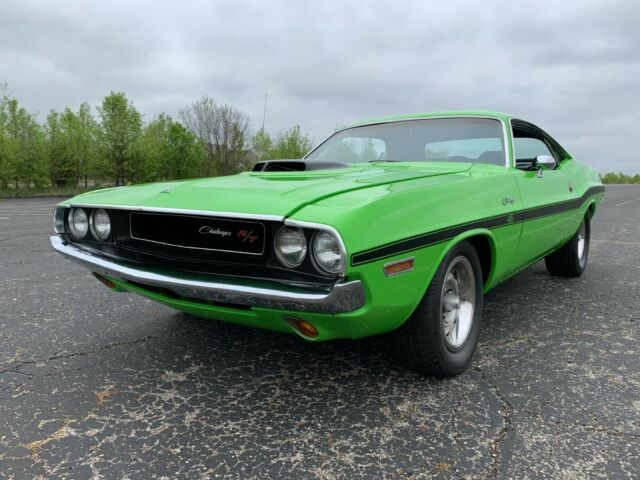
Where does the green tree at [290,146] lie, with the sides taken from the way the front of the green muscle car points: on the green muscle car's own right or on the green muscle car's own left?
on the green muscle car's own right

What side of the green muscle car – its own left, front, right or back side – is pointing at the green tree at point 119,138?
right

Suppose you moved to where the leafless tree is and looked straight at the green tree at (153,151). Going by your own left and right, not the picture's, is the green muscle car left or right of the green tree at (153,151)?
left

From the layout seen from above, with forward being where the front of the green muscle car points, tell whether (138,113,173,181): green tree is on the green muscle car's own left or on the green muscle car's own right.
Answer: on the green muscle car's own right

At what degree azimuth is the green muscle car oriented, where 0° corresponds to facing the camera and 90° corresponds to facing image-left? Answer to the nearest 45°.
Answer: approximately 45°

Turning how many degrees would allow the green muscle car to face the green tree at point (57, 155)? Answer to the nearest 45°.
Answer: approximately 90° to its right

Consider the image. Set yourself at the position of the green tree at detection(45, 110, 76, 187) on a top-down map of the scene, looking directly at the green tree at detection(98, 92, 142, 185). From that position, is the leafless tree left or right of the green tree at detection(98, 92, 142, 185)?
left

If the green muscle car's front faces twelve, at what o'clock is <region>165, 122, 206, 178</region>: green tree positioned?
The green tree is roughly at 4 o'clock from the green muscle car.

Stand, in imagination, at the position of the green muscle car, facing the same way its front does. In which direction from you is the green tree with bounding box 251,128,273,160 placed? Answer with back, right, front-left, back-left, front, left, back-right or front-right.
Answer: back-right

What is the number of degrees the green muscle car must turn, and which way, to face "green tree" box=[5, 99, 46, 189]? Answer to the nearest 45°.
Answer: approximately 90° to its right

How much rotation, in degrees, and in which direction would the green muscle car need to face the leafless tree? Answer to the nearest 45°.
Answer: approximately 135° to its right
